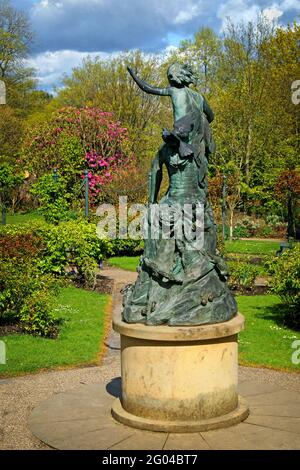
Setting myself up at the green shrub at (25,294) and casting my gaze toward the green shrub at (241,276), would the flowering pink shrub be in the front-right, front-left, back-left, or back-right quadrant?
front-left

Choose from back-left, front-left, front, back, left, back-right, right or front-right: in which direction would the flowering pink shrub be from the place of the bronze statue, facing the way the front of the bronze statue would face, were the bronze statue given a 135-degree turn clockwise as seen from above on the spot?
left

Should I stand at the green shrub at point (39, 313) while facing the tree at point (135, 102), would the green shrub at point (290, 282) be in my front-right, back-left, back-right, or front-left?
front-right

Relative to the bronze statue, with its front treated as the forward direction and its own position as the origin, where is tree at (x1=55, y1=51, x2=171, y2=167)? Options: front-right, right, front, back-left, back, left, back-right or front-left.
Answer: front-right

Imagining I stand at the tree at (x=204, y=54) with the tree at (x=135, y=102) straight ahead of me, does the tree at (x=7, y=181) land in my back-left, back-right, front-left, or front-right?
front-left

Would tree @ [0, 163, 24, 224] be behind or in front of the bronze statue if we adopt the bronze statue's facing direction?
in front

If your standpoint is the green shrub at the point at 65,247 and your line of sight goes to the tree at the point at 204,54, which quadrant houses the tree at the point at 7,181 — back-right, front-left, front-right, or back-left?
front-left

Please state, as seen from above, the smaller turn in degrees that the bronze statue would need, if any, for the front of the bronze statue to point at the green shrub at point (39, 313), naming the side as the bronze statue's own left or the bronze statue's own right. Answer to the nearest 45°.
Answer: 0° — it already faces it
